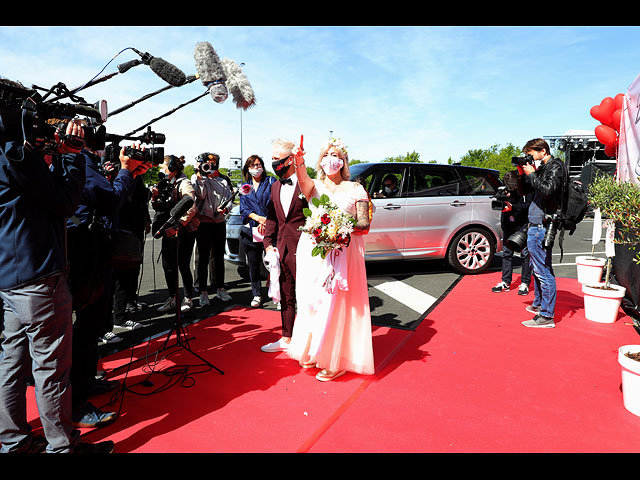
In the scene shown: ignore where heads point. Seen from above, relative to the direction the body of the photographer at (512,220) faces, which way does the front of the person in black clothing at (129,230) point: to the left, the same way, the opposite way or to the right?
the opposite way

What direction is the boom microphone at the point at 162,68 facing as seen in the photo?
to the viewer's right

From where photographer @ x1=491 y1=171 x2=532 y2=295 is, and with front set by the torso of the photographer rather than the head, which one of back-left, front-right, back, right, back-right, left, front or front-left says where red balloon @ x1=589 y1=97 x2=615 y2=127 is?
back

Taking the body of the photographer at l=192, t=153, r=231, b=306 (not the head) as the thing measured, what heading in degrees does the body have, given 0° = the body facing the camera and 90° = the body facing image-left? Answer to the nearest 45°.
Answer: approximately 0°

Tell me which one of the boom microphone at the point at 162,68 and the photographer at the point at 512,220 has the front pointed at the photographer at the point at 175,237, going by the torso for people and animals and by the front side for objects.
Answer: the photographer at the point at 512,220

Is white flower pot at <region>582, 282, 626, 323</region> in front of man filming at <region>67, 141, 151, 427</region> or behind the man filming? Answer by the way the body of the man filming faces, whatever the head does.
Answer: in front

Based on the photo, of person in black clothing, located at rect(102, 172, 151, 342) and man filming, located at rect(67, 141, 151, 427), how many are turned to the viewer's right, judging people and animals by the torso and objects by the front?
2

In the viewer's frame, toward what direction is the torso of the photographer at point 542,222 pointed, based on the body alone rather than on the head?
to the viewer's left

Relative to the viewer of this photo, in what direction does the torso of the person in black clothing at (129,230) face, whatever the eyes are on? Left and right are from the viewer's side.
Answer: facing to the right of the viewer

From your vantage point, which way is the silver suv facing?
to the viewer's left
